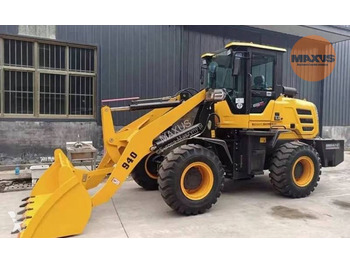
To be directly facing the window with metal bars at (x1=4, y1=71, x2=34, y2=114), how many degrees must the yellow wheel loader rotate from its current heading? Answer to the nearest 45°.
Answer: approximately 90° to its right

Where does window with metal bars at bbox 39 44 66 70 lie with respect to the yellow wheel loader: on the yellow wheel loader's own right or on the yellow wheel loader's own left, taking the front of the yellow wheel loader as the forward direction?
on the yellow wheel loader's own right

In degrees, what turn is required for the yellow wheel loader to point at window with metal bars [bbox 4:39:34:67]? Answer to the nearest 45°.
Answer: approximately 90° to its right

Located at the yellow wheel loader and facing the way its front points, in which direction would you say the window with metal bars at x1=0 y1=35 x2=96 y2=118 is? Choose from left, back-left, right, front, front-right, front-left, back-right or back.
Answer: right

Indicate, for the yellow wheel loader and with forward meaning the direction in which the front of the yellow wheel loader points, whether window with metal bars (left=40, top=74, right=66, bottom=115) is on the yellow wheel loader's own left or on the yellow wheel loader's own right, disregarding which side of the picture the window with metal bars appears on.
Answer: on the yellow wheel loader's own right

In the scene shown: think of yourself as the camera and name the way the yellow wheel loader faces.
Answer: facing the viewer and to the left of the viewer
